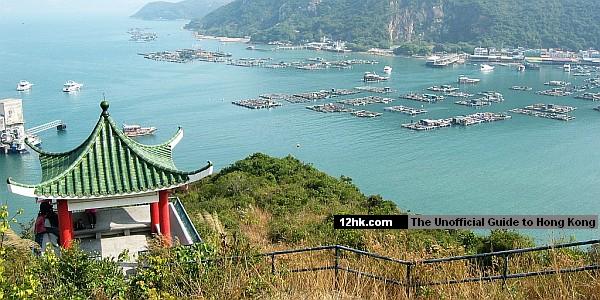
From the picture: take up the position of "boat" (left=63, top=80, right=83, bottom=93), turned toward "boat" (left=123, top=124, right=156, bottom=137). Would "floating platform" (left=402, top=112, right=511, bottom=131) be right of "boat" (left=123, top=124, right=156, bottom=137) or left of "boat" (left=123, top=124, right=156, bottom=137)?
left

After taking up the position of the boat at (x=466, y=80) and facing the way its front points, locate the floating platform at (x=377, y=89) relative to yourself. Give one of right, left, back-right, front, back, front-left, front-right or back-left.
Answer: back-right

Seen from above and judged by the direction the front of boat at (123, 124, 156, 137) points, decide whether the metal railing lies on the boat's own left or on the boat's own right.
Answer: on the boat's own right

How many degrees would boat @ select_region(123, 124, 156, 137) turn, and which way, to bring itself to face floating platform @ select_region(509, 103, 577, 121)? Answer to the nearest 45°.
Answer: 0° — it already faces it

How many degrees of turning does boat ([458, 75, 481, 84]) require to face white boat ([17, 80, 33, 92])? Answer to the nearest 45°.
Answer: approximately 180°

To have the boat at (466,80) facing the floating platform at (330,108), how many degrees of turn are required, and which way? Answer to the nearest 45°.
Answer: approximately 135° to its right

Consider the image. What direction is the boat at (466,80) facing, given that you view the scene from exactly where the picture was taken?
facing to the right of the viewer

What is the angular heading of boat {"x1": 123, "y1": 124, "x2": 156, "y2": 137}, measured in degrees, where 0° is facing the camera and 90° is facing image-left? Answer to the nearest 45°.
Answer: approximately 270°
